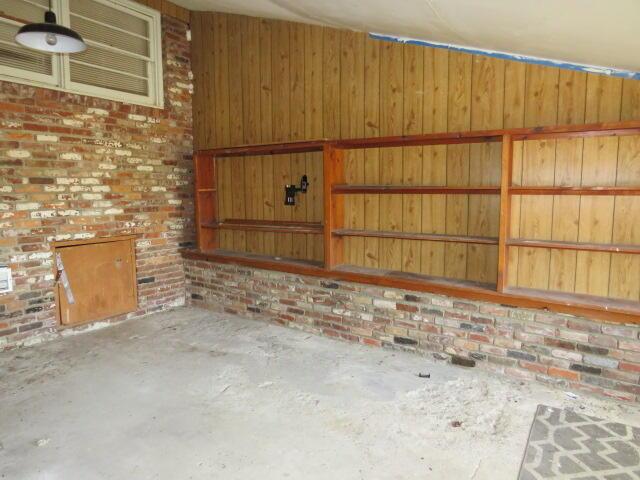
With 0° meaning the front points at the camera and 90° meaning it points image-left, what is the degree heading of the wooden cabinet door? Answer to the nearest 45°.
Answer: approximately 315°

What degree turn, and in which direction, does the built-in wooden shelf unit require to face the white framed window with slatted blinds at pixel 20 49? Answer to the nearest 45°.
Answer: approximately 45° to its right

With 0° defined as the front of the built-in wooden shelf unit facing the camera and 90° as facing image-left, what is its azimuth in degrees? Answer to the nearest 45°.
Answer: approximately 45°

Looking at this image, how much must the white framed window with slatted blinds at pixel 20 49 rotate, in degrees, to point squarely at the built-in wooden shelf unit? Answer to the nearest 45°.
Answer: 0° — it already faces it
